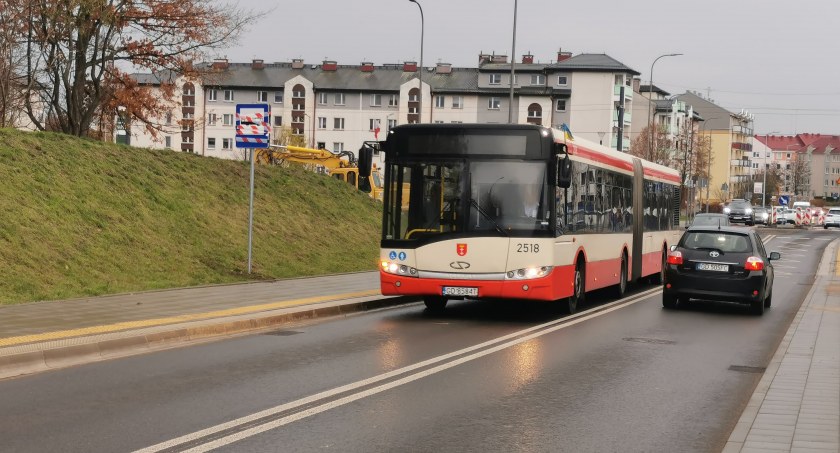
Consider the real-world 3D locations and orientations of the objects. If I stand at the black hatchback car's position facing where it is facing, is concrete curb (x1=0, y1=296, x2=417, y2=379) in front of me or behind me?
behind

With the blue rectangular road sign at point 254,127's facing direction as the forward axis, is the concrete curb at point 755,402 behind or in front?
in front

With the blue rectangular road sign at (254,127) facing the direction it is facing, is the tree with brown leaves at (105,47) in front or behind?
behind

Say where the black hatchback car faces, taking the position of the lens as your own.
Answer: facing away from the viewer

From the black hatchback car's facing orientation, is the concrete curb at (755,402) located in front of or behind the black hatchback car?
behind

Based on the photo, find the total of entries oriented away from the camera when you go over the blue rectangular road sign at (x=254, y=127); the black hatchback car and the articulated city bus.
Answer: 1

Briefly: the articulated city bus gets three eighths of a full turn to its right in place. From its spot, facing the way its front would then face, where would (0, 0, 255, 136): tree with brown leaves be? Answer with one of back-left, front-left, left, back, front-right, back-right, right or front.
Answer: front

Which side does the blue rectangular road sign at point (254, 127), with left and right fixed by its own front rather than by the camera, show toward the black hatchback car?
left

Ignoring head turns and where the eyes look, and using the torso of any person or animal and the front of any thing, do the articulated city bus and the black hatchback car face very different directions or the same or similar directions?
very different directions
